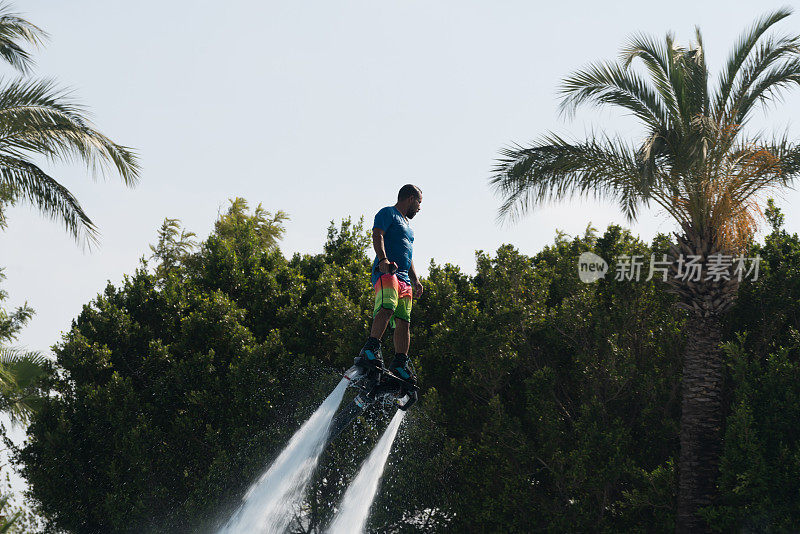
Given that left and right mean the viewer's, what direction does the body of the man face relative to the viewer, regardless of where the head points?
facing the viewer and to the right of the viewer

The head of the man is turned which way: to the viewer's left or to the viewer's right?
to the viewer's right

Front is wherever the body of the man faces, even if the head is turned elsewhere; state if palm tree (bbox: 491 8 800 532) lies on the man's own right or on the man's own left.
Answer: on the man's own left
